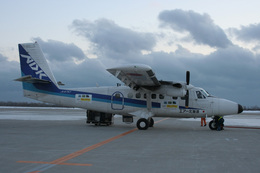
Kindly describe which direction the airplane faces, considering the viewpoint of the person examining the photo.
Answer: facing to the right of the viewer
